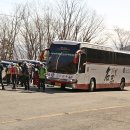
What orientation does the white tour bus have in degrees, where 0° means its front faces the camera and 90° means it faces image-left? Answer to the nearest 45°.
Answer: approximately 45°
